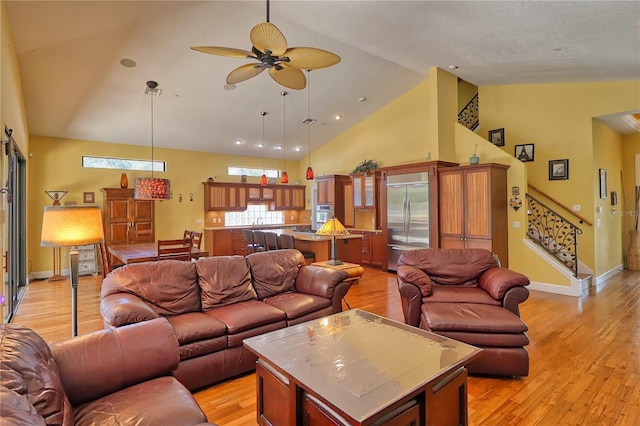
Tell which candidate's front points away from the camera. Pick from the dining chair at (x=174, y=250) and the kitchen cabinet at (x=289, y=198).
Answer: the dining chair

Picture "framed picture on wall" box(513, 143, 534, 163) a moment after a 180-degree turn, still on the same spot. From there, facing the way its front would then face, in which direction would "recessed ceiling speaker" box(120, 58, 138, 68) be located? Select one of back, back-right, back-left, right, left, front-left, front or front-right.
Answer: back-left

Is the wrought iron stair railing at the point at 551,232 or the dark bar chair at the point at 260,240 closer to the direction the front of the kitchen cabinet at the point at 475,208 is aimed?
the dark bar chair

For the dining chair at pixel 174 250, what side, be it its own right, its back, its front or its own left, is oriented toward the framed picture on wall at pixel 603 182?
right

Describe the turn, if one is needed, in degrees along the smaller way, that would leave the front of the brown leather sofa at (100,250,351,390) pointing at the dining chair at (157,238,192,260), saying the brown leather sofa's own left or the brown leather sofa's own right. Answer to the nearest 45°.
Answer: approximately 135° to the brown leather sofa's own left

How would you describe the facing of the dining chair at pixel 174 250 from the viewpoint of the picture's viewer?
facing away from the viewer

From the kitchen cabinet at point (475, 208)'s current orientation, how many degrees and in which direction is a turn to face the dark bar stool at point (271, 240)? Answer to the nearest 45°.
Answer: approximately 45° to its right

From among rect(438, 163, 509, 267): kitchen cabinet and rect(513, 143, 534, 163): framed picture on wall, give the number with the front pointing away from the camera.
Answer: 0

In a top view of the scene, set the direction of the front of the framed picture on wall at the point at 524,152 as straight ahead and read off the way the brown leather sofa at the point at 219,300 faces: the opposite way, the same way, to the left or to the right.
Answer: to the left

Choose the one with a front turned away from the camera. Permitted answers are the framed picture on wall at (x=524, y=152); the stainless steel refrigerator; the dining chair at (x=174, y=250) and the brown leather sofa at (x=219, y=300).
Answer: the dining chair

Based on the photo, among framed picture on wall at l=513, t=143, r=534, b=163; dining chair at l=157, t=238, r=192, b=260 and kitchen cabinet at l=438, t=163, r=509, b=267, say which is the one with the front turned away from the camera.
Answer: the dining chair

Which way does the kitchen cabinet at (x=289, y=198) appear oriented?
toward the camera
